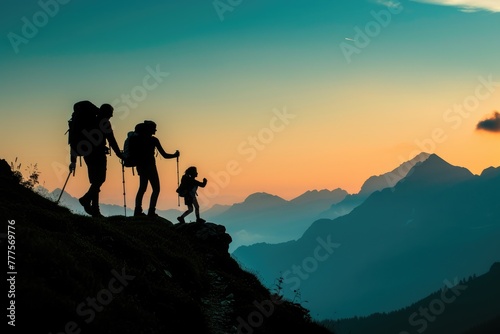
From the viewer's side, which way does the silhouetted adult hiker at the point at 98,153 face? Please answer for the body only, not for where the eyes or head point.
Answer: to the viewer's right

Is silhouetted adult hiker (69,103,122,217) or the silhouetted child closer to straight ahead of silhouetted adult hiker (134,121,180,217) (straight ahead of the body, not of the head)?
the silhouetted child

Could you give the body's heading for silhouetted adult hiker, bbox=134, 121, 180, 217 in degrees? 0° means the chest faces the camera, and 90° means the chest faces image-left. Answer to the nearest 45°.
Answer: approximately 270°

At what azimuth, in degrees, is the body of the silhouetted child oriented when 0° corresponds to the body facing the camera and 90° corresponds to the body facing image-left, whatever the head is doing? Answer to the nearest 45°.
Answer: approximately 270°

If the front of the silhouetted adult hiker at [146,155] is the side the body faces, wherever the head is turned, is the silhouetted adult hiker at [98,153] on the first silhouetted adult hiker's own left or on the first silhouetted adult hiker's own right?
on the first silhouetted adult hiker's own right

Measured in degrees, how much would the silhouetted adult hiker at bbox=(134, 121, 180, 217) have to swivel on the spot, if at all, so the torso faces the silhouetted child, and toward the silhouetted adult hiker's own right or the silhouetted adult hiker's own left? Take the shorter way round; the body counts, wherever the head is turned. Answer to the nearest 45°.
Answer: approximately 45° to the silhouetted adult hiker's own left

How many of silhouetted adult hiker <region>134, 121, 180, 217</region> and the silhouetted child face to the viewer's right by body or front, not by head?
2
